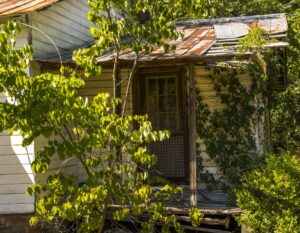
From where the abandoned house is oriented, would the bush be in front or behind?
in front

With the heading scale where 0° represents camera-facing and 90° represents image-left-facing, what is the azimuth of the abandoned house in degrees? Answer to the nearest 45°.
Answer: approximately 0°
